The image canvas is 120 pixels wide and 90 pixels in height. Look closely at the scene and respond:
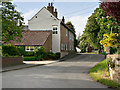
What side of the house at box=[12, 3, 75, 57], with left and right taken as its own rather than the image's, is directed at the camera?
right

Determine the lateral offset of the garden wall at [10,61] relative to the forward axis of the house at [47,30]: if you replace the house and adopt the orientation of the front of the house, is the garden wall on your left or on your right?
on your right

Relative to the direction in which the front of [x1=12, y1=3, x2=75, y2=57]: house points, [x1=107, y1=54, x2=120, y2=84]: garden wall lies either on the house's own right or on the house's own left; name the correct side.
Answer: on the house's own right
